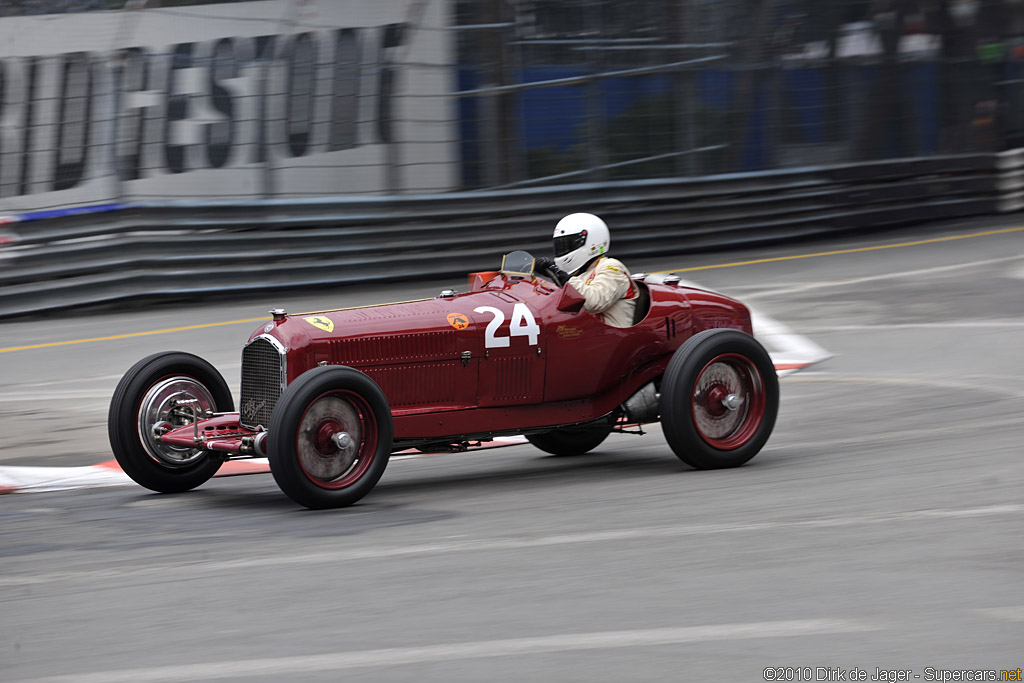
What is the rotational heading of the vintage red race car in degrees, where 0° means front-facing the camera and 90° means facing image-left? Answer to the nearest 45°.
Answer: approximately 45°

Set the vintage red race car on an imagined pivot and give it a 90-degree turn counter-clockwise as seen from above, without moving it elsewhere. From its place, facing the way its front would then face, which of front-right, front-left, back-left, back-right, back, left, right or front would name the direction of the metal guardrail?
back-left

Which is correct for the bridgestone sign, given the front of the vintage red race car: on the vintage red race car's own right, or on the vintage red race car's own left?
on the vintage red race car's own right

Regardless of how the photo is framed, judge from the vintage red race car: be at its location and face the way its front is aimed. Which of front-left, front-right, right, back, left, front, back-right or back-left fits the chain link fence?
back-right

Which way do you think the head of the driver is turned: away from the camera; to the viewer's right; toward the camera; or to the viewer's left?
to the viewer's left
